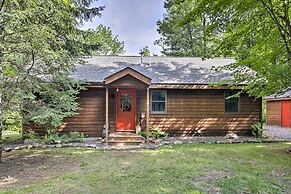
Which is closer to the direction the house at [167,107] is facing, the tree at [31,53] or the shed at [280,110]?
the tree

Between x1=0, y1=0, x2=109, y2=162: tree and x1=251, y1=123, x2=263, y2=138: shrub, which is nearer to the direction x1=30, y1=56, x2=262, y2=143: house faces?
the tree

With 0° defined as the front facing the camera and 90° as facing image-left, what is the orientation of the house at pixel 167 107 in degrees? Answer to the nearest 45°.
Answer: approximately 0°

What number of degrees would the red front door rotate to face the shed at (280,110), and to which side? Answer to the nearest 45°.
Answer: approximately 135° to its left

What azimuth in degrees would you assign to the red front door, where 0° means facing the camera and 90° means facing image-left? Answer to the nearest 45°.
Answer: approximately 0°

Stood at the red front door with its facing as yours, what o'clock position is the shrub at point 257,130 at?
The shrub is roughly at 9 o'clock from the red front door.

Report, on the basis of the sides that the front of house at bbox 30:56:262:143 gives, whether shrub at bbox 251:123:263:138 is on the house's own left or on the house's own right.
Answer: on the house's own left

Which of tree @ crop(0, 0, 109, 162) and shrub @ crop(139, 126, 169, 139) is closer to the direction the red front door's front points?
the tree
